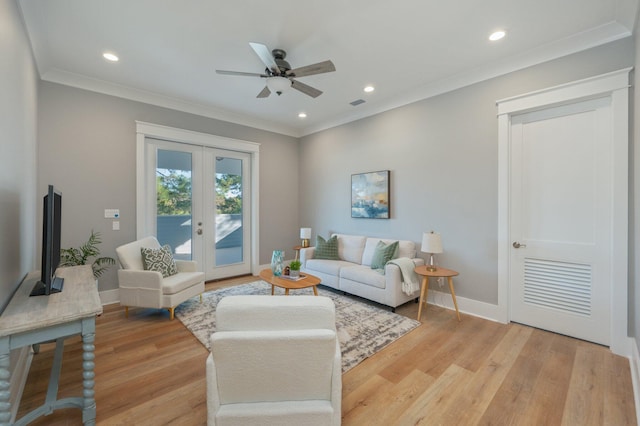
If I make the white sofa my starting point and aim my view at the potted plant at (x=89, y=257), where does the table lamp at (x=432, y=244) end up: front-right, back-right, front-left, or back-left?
back-left

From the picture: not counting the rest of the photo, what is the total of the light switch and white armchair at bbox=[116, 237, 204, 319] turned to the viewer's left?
0

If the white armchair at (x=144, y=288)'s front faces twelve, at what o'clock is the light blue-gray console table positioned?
The light blue-gray console table is roughly at 2 o'clock from the white armchair.

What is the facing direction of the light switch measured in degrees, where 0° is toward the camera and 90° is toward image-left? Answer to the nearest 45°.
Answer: approximately 0°

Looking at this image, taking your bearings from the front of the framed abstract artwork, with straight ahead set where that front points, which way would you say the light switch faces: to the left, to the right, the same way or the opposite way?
to the left

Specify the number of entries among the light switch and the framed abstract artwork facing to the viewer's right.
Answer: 0

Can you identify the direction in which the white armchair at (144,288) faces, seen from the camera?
facing the viewer and to the right of the viewer

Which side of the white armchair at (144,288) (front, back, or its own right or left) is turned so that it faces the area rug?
front
